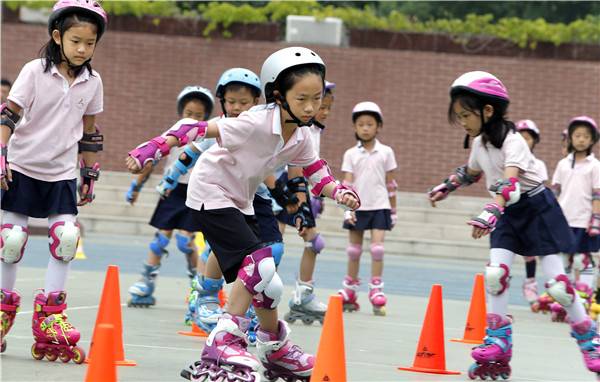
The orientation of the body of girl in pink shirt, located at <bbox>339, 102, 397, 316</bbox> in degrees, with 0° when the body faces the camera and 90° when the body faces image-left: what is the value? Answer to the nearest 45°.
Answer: approximately 0°

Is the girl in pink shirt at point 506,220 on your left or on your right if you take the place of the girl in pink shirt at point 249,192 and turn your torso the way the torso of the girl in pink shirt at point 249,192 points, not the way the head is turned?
on your left

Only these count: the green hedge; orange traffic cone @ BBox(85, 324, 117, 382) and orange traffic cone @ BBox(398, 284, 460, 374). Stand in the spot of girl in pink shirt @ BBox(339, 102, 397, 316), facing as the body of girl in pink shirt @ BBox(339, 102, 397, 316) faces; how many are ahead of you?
2

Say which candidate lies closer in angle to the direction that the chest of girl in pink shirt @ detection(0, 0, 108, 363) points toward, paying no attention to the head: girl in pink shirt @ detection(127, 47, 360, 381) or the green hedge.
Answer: the girl in pink shirt

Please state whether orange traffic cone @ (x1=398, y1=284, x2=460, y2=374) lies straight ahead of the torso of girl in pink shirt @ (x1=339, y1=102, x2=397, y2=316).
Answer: yes

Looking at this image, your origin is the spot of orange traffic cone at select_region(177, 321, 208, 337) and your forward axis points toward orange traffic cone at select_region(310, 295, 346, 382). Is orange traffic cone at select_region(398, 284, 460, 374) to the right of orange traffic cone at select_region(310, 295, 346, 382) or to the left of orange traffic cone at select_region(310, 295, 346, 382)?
left

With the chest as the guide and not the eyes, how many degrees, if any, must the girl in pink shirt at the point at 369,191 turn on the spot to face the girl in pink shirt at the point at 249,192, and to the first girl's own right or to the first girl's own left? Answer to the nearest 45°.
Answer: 0° — they already face them

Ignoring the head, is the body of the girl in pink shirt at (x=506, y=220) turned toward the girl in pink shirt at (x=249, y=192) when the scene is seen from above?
yes
